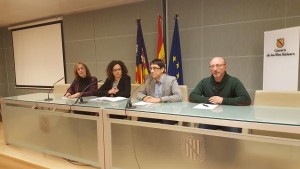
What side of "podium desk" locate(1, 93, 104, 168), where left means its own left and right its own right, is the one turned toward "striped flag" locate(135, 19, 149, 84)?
back

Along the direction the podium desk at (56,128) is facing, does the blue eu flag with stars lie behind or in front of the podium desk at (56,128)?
behind

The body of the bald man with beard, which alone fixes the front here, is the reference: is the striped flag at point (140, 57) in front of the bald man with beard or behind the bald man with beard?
behind

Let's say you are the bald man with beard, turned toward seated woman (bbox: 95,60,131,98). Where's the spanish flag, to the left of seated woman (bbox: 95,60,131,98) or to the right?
right

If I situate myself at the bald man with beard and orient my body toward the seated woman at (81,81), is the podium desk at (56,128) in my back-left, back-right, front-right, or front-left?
front-left

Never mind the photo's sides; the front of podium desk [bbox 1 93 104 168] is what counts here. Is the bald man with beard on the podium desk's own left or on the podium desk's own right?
on the podium desk's own left

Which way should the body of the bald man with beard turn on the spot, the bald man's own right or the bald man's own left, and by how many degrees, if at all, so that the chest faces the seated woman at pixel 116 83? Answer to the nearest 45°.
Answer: approximately 90° to the bald man's own right

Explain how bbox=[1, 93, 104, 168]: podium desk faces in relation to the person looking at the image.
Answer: facing the viewer and to the left of the viewer

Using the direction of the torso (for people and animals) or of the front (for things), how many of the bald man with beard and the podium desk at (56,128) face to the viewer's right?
0

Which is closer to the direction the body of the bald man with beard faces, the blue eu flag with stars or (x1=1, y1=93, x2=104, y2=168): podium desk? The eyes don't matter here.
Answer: the podium desk

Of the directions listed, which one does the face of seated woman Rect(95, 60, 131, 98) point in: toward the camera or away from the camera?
toward the camera

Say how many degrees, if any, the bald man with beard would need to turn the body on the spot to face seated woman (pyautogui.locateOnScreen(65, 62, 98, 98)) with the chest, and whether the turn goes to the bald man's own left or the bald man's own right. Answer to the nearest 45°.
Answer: approximately 90° to the bald man's own right

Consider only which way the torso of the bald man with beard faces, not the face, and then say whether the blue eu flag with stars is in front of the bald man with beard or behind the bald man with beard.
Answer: behind

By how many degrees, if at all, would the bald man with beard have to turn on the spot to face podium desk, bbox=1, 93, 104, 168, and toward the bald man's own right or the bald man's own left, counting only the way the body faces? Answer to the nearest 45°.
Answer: approximately 90° to the bald man's own right
